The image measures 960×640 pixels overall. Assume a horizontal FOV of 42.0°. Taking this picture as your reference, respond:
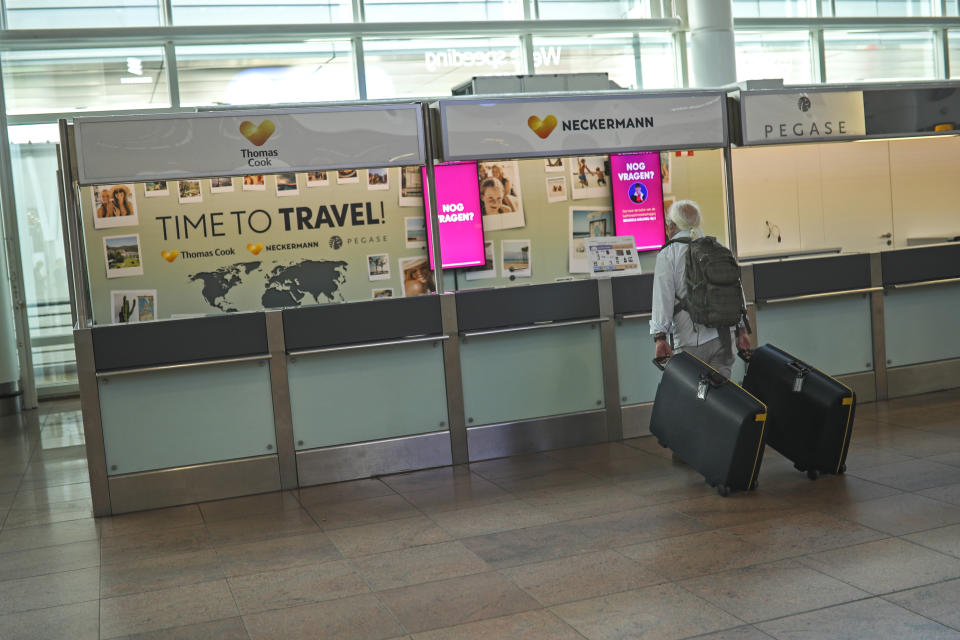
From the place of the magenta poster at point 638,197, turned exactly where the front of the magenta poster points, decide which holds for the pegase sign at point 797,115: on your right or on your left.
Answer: on your left

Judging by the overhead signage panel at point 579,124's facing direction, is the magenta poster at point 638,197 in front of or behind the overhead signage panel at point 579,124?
behind

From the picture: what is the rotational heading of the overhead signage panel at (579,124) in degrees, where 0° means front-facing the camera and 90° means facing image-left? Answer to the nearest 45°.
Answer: approximately 0°

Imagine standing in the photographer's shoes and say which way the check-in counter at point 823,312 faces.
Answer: facing the viewer and to the right of the viewer

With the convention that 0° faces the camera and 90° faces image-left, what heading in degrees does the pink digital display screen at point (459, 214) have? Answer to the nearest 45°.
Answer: approximately 0°

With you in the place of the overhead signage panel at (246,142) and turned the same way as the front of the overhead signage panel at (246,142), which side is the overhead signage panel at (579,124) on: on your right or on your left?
on your left

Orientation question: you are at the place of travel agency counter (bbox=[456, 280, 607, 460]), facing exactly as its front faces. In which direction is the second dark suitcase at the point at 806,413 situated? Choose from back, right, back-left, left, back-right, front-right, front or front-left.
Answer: front-left

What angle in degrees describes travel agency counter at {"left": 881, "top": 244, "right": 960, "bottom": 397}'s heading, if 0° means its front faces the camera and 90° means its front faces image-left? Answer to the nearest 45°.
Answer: approximately 315°

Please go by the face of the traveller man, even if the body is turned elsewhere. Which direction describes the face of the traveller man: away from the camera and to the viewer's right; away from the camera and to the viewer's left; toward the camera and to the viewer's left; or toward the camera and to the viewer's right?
away from the camera and to the viewer's left

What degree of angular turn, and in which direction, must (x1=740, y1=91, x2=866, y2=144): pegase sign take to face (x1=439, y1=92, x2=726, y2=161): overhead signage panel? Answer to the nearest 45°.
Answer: approximately 90° to its right

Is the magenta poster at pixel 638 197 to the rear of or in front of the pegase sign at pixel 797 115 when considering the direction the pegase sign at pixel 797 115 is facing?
to the rear

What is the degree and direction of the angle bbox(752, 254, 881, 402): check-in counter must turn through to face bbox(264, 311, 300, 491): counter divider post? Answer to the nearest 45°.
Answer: approximately 90° to its right

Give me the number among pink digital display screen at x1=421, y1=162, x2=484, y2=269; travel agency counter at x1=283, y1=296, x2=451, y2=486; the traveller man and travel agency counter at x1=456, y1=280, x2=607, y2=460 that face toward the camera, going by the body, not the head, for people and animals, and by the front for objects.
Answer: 3
